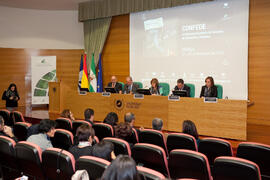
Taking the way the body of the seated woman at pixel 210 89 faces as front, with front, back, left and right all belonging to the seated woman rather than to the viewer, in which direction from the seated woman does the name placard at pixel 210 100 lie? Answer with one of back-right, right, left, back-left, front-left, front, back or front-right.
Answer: front-left

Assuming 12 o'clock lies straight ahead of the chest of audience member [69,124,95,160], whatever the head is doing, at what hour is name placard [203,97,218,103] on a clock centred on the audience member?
The name placard is roughly at 12 o'clock from the audience member.

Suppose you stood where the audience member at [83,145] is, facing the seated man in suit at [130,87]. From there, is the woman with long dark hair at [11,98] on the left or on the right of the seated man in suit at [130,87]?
left

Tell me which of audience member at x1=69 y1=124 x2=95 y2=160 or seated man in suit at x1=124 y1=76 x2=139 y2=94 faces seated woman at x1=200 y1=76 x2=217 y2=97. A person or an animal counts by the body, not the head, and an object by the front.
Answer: the audience member

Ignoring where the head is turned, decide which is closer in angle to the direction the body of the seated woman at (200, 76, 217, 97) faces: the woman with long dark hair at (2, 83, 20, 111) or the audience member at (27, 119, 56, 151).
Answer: the audience member

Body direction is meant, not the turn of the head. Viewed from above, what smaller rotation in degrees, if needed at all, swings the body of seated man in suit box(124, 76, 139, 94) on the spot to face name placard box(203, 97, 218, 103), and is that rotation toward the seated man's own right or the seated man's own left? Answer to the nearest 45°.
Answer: approximately 90° to the seated man's own left

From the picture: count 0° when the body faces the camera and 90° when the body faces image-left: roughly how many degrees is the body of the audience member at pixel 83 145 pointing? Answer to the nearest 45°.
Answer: approximately 225°

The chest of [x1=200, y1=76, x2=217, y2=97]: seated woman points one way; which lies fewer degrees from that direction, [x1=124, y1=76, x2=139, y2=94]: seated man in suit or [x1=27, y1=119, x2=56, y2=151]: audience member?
the audience member

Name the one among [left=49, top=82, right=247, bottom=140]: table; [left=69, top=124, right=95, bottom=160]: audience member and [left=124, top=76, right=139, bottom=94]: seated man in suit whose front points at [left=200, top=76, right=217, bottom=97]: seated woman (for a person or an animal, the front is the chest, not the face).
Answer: the audience member

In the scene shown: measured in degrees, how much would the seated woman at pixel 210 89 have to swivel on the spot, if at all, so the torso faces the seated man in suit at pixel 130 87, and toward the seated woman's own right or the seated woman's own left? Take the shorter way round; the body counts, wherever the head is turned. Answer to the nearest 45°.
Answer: approximately 45° to the seated woman's own right

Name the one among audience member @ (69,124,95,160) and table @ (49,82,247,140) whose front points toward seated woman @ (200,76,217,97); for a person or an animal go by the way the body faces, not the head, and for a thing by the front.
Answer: the audience member

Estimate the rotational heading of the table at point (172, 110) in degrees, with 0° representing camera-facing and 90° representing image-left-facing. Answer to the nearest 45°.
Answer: approximately 45°

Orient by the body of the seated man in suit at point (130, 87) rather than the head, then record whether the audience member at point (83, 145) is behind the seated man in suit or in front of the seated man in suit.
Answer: in front

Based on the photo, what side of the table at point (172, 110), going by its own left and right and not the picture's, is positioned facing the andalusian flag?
right

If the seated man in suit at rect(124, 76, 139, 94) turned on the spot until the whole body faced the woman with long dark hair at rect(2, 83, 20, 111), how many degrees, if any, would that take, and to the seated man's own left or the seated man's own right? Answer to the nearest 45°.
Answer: approximately 45° to the seated man's own right

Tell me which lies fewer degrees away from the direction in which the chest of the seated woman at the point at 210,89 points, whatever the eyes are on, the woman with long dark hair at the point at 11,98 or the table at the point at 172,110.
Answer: the table

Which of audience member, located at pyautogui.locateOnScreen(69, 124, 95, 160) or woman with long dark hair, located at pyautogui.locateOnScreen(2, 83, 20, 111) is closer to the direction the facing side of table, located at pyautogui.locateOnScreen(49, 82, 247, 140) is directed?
the audience member

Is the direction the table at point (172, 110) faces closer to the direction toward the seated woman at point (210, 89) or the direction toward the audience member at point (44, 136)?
the audience member
